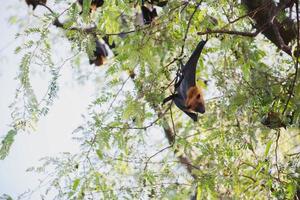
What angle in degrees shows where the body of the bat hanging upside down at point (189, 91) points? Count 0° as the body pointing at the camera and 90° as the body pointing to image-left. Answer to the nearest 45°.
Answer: approximately 315°

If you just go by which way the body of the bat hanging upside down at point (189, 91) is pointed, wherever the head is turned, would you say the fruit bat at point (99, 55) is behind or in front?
behind
